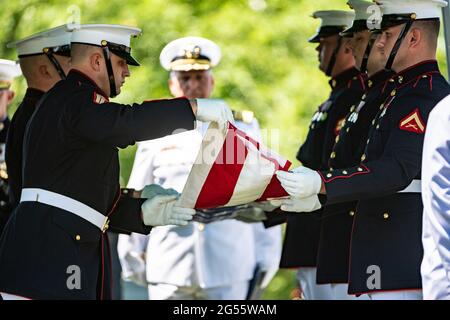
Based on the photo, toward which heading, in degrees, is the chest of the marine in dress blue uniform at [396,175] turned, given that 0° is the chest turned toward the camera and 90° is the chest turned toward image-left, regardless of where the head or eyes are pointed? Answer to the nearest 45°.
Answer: approximately 90°

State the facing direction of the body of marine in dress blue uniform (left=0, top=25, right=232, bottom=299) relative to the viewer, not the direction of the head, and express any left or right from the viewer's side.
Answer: facing to the right of the viewer

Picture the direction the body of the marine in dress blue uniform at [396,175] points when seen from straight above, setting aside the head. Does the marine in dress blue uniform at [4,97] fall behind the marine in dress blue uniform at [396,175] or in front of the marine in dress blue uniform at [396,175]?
in front

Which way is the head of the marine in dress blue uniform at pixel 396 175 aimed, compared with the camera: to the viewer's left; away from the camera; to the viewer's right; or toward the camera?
to the viewer's left

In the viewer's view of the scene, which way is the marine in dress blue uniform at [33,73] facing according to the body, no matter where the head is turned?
to the viewer's right

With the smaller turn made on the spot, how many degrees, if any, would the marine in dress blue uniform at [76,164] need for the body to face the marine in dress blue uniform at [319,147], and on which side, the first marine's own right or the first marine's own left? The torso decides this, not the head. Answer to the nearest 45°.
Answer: approximately 45° to the first marine's own left

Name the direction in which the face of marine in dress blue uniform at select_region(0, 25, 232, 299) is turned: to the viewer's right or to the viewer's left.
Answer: to the viewer's right

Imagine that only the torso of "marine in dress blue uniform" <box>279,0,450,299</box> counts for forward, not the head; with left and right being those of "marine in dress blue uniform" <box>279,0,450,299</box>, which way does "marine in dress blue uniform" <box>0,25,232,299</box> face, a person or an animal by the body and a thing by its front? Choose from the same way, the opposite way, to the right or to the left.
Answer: the opposite way

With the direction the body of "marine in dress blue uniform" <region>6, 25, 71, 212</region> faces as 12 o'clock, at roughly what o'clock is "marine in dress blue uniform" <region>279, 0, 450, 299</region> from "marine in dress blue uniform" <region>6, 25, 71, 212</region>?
"marine in dress blue uniform" <region>279, 0, 450, 299</region> is roughly at 1 o'clock from "marine in dress blue uniform" <region>6, 25, 71, 212</region>.
